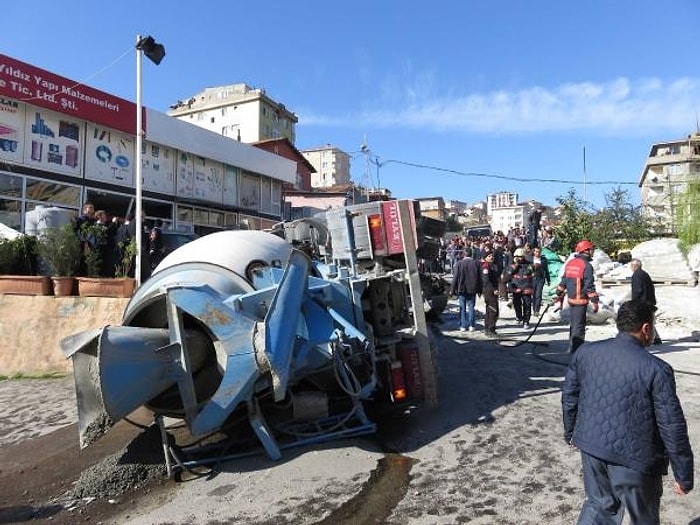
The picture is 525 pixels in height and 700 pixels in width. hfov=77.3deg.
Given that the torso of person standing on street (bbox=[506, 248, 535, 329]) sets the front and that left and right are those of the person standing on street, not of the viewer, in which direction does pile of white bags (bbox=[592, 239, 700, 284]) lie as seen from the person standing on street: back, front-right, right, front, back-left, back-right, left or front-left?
back-left

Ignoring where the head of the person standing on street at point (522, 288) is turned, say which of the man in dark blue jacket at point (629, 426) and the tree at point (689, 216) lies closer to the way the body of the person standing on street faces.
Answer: the man in dark blue jacket

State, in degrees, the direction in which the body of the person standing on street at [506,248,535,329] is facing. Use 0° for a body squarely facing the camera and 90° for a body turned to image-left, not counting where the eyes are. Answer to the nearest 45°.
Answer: approximately 0°

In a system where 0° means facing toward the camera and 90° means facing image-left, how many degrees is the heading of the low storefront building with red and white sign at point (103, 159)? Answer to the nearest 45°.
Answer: approximately 315°

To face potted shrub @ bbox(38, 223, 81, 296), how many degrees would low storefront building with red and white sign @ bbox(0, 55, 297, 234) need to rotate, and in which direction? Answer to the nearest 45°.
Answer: approximately 45° to its right
